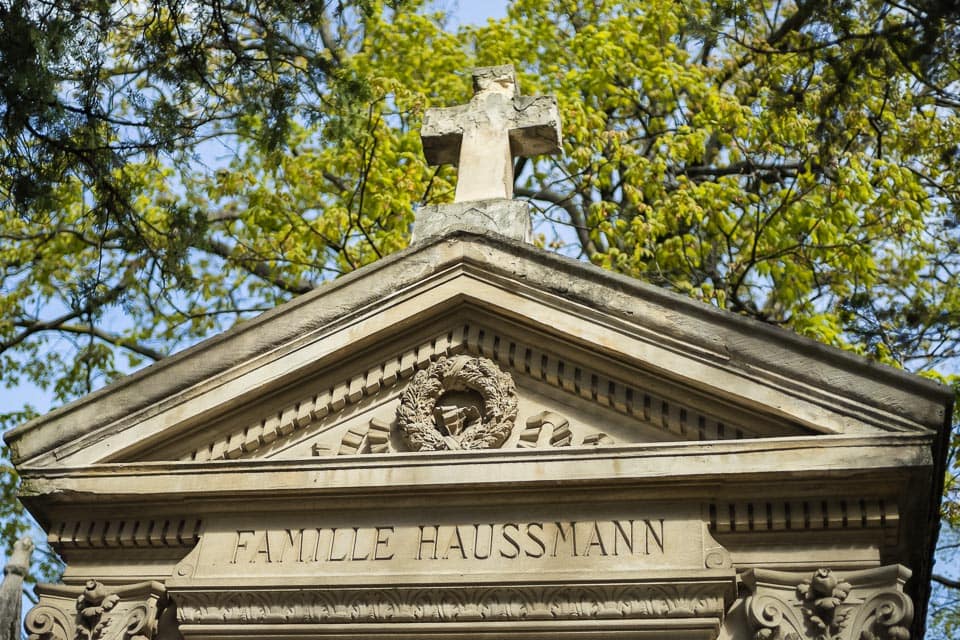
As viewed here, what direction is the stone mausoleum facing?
toward the camera
